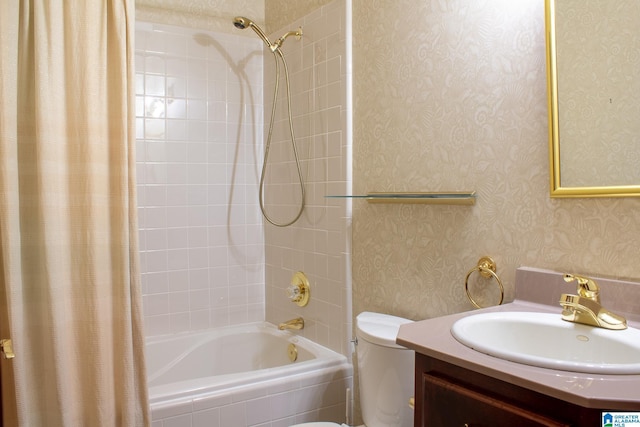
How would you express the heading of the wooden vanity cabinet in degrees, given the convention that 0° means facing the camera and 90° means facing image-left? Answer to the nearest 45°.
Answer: approximately 45°

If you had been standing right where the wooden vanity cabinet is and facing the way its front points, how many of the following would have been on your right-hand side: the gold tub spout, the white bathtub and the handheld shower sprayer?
3

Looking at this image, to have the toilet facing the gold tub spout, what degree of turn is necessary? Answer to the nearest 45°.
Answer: approximately 90° to its right

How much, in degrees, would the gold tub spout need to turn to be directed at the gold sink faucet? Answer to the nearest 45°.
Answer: approximately 135° to its left

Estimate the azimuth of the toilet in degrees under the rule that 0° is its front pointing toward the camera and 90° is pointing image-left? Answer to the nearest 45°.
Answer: approximately 45°

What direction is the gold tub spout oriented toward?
to the viewer's left

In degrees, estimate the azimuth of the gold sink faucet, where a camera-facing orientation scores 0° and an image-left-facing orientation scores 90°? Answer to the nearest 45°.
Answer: approximately 45°

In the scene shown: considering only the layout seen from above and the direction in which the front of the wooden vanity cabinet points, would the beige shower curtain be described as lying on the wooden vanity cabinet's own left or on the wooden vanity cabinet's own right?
on the wooden vanity cabinet's own right
